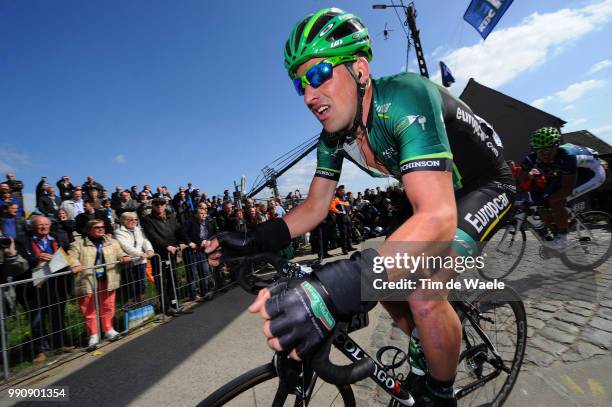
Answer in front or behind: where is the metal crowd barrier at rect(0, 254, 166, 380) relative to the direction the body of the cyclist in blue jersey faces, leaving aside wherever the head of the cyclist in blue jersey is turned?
in front

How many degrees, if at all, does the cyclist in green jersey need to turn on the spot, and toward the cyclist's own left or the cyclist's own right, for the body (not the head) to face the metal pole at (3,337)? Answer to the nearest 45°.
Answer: approximately 45° to the cyclist's own right

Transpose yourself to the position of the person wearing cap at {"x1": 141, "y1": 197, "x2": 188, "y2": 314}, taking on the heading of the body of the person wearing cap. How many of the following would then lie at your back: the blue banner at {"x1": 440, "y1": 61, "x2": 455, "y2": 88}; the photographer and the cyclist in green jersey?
1

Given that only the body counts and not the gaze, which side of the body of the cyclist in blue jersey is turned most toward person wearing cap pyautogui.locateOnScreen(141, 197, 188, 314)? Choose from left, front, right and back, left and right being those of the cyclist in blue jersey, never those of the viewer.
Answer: front

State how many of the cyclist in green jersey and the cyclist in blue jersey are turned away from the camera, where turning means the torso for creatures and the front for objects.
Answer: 0

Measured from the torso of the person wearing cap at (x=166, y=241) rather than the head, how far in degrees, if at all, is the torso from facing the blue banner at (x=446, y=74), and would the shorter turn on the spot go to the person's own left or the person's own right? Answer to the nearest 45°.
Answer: approximately 45° to the person's own left

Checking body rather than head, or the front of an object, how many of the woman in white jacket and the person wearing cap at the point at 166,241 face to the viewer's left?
0

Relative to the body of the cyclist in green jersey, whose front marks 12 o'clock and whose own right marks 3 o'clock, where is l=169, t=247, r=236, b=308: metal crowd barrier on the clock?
The metal crowd barrier is roughly at 3 o'clock from the cyclist in green jersey.

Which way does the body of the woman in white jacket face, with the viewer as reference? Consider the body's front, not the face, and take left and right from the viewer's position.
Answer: facing the viewer and to the right of the viewer

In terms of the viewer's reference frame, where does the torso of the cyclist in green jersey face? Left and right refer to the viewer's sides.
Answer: facing the viewer and to the left of the viewer

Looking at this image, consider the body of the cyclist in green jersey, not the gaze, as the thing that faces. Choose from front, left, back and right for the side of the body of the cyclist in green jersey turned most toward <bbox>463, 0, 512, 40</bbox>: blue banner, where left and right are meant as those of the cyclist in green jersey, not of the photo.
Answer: back
